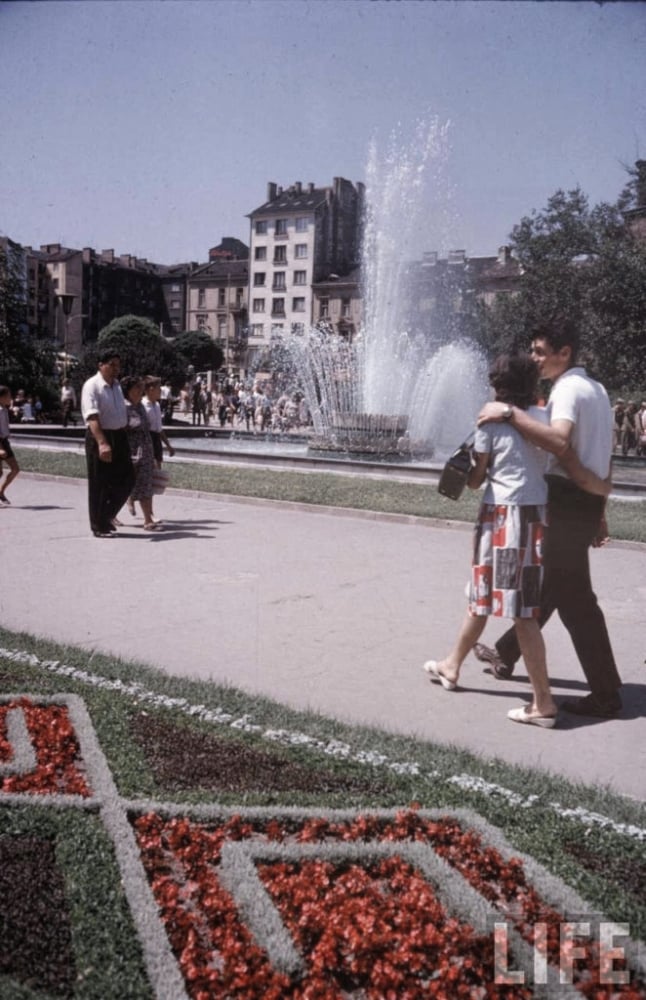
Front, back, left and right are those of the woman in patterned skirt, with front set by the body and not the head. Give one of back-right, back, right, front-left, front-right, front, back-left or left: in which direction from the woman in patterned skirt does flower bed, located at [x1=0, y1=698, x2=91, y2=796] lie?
left

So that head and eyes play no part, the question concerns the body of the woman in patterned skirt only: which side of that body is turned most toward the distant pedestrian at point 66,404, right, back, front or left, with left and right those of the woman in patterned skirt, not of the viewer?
front

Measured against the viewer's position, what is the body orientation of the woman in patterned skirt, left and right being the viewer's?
facing away from the viewer and to the left of the viewer

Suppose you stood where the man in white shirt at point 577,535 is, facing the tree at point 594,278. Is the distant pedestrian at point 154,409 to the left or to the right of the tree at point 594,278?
left

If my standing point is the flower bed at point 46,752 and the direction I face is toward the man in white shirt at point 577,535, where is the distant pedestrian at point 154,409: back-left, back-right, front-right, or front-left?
front-left

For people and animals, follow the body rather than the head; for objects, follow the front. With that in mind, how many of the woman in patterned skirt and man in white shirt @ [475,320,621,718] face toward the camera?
0

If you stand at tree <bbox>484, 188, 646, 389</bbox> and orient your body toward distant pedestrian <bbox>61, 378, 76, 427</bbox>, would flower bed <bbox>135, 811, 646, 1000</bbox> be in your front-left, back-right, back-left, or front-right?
front-left

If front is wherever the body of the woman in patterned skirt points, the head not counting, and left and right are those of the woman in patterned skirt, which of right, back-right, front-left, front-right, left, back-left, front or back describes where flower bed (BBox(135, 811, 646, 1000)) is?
back-left

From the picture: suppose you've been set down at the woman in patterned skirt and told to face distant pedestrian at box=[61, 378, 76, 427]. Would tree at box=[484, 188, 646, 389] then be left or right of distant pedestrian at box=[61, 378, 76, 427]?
right

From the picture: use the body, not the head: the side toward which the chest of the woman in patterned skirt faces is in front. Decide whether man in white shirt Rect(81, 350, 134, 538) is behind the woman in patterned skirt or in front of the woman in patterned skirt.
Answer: in front
